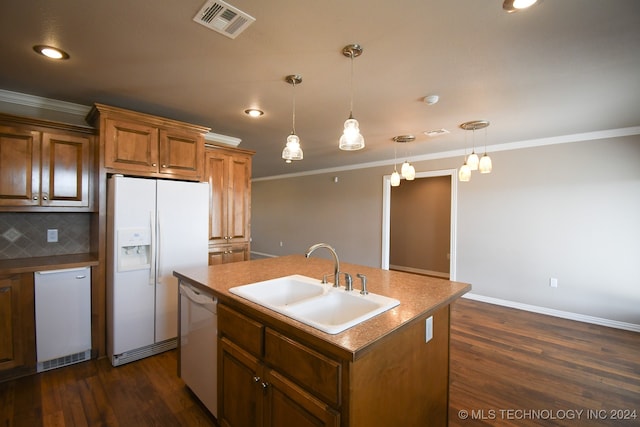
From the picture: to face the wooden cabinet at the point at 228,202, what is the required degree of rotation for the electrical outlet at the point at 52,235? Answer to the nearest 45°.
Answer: approximately 90° to its left

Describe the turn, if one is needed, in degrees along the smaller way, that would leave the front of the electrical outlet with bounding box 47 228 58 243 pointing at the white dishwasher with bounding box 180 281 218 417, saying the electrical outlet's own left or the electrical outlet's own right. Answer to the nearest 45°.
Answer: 0° — it already faces it

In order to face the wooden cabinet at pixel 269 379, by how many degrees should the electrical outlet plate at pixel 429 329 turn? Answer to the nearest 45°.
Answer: approximately 90° to its right

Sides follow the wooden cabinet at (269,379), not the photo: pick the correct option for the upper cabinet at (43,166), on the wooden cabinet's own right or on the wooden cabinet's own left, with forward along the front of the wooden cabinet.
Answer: on the wooden cabinet's own right

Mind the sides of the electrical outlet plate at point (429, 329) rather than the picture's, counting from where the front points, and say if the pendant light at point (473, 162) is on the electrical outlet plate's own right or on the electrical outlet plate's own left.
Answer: on the electrical outlet plate's own left

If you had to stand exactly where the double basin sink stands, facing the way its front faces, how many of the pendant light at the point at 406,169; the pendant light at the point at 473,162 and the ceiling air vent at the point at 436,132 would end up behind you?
3

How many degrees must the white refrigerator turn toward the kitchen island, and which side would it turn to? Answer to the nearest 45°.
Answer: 0° — it already faces it

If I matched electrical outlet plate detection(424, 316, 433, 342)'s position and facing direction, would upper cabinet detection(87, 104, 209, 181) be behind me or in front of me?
behind
